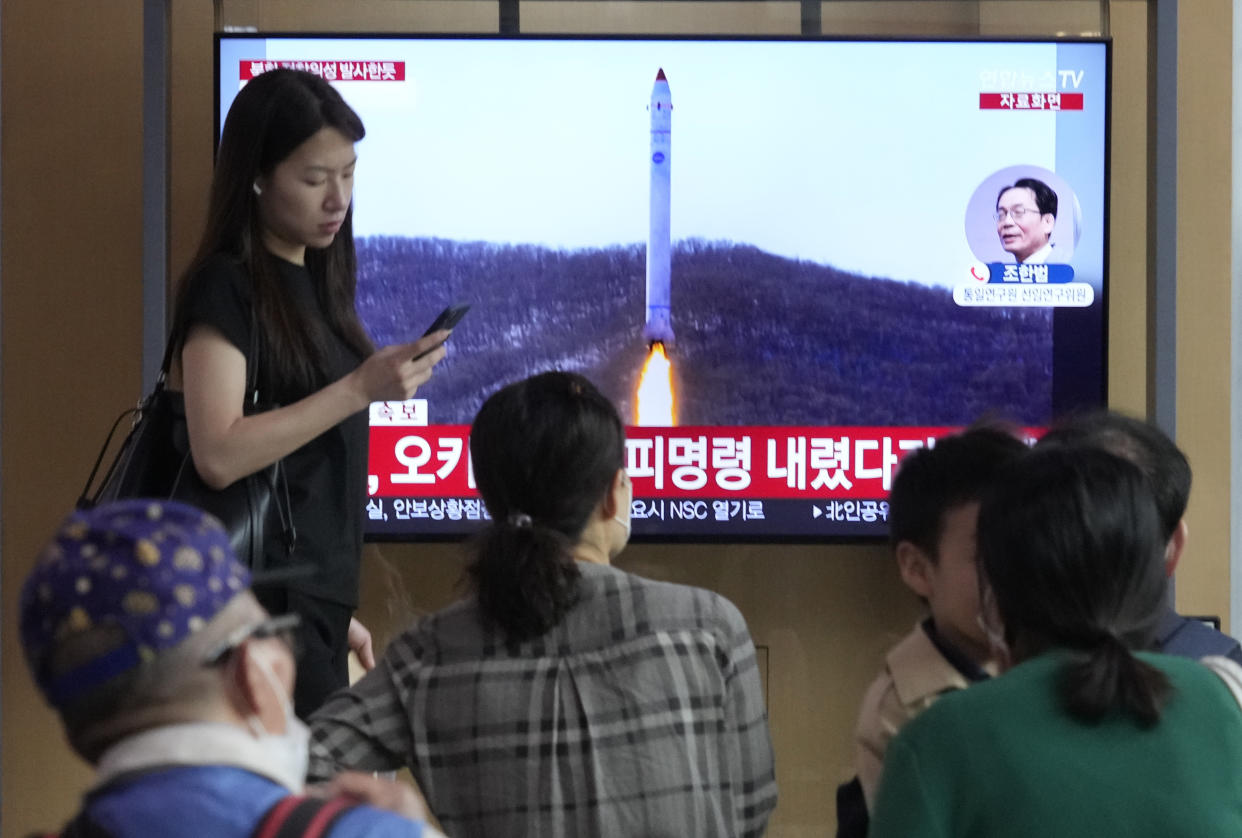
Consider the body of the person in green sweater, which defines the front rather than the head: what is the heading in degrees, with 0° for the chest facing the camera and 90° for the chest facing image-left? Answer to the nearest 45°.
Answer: approximately 135°

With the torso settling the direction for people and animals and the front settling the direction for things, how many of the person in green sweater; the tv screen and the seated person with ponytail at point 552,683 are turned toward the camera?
1

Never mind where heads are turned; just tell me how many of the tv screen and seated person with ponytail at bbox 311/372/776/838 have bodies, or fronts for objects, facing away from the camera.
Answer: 1

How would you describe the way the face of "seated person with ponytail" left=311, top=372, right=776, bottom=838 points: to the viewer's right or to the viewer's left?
to the viewer's right

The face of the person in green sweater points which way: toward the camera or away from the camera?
away from the camera

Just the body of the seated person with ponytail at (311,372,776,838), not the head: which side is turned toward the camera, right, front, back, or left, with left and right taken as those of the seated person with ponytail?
back

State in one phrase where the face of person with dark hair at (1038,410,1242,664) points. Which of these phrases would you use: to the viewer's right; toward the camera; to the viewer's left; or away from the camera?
away from the camera
